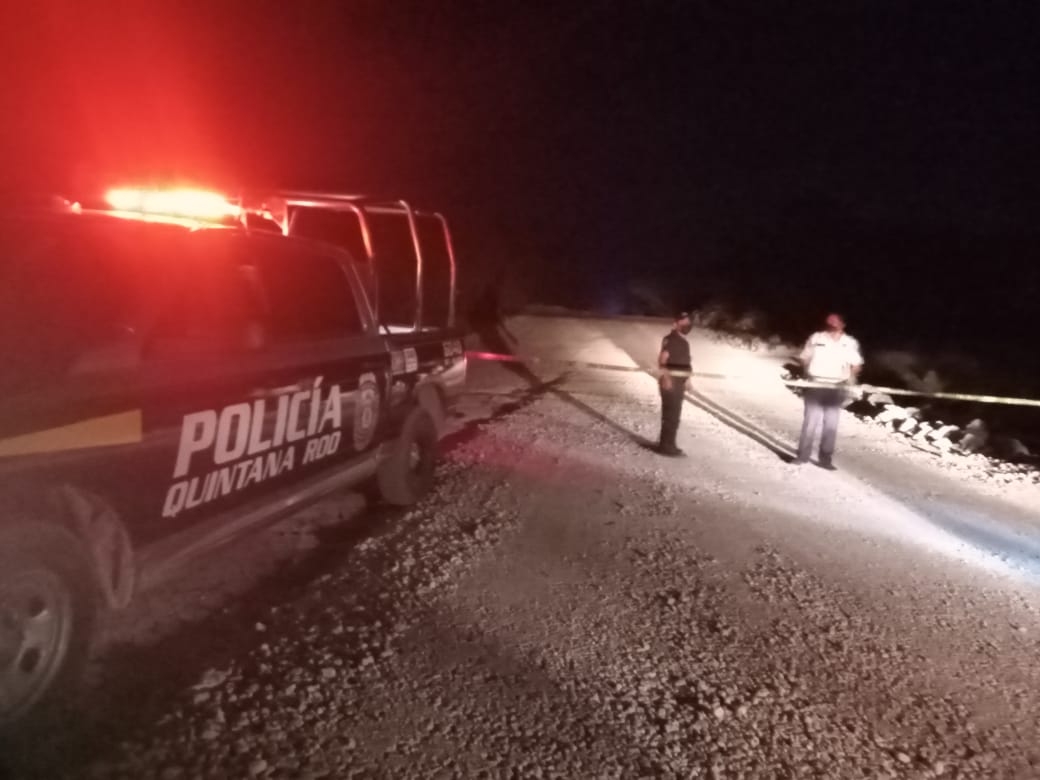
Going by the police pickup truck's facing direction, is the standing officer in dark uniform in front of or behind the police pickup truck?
behind

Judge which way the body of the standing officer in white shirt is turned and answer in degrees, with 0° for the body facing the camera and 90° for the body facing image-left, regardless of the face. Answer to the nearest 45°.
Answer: approximately 0°
